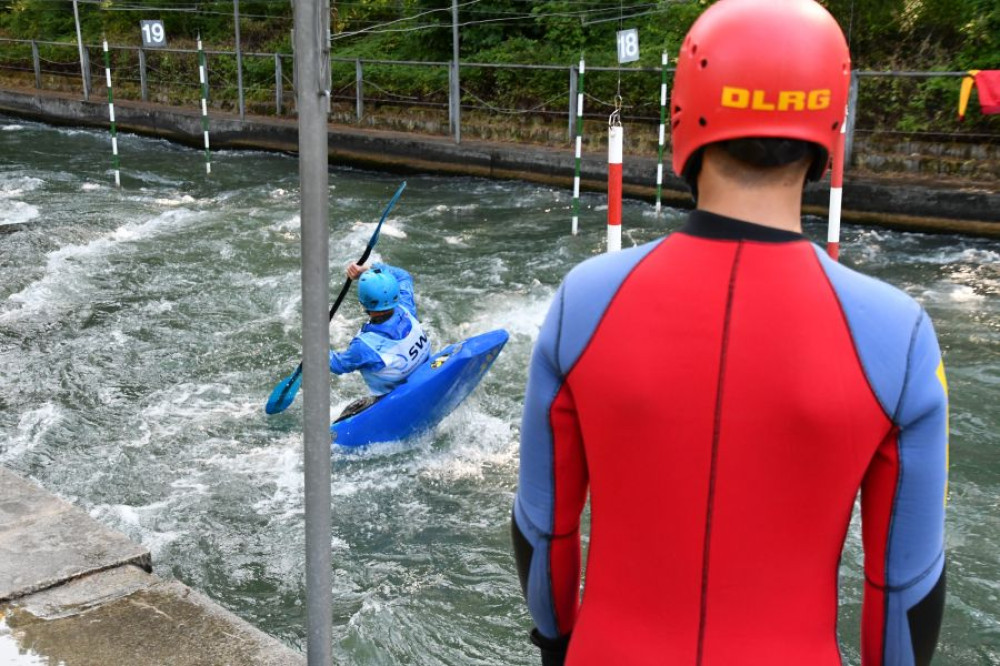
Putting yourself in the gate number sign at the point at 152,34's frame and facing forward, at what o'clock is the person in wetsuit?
The person in wetsuit is roughly at 12 o'clock from the gate number sign.

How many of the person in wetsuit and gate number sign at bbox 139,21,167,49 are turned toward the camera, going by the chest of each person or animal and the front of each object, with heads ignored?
1

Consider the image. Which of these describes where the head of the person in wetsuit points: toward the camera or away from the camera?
away from the camera

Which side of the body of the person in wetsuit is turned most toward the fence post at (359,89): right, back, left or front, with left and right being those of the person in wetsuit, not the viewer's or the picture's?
front

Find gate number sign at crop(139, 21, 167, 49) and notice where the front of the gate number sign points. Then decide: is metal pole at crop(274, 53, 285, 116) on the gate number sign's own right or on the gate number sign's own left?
on the gate number sign's own left

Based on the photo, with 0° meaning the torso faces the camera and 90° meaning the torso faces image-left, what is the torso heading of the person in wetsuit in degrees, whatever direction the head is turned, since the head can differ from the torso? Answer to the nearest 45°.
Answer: approximately 180°

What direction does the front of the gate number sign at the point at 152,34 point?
toward the camera

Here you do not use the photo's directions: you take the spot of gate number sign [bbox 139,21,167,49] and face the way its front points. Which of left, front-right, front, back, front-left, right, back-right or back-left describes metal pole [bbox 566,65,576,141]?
front-left

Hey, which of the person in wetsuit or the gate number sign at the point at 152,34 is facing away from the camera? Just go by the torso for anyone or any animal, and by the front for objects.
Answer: the person in wetsuit

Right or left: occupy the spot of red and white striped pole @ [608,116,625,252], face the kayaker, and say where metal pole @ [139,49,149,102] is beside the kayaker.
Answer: right

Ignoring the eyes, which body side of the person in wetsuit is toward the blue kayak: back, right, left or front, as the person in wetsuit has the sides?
front

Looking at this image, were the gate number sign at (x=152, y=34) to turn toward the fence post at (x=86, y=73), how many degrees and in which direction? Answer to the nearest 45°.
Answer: approximately 135° to its right

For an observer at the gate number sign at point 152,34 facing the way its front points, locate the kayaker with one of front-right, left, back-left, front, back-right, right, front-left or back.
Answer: front

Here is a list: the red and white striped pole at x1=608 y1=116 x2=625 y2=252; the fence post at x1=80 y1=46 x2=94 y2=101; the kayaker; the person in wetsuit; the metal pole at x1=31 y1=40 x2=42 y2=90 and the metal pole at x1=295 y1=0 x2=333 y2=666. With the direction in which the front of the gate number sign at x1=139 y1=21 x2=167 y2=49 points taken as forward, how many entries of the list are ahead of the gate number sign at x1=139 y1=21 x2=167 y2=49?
4
